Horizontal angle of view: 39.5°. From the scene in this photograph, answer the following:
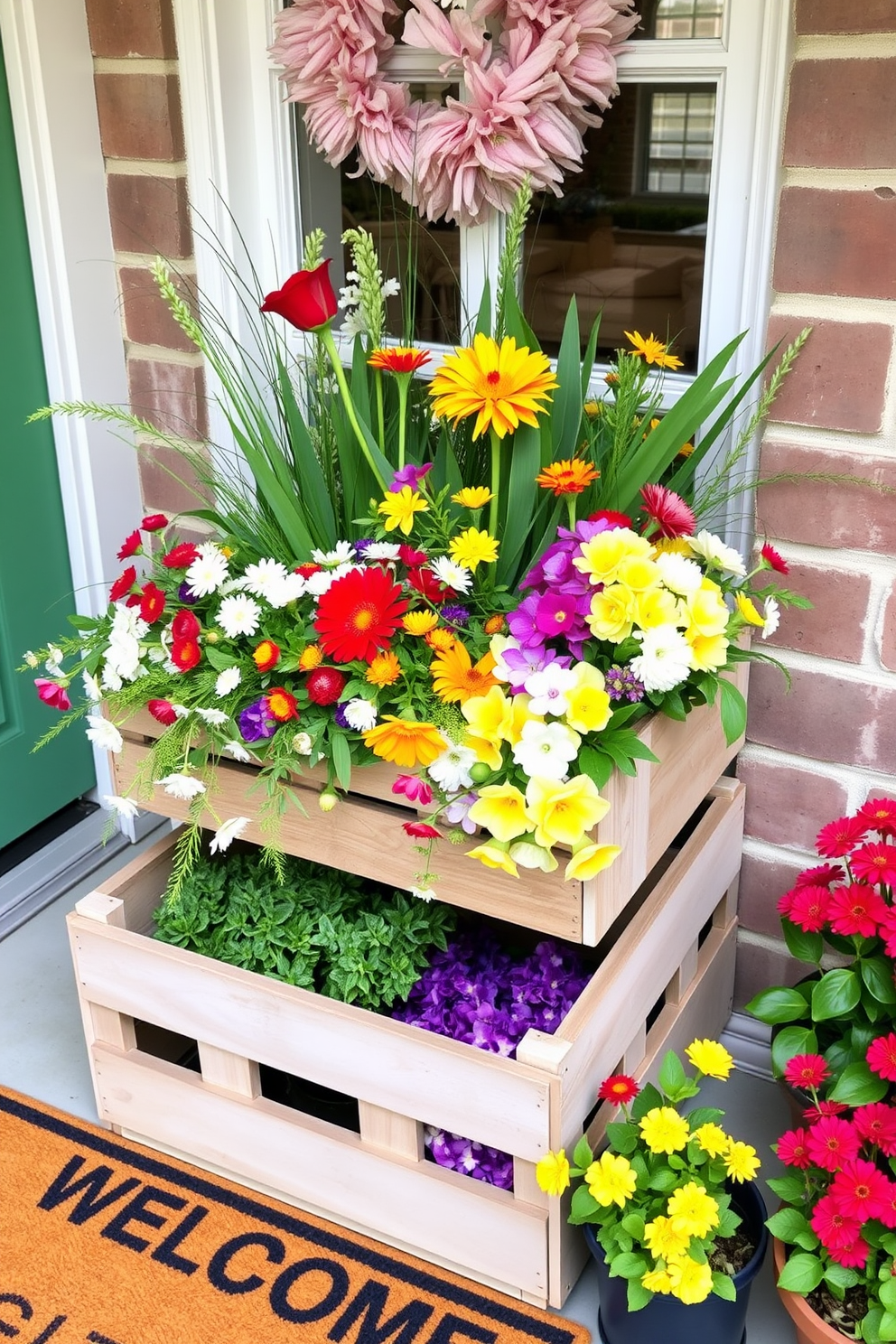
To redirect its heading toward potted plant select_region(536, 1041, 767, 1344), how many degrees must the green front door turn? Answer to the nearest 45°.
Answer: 0° — it already faces it

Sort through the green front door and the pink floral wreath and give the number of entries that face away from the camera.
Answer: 0

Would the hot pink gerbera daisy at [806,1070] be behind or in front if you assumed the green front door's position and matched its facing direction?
in front

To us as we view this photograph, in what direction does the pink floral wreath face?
facing the viewer

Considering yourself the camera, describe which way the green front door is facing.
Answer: facing the viewer and to the right of the viewer

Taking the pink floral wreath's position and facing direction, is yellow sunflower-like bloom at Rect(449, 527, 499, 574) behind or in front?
in front

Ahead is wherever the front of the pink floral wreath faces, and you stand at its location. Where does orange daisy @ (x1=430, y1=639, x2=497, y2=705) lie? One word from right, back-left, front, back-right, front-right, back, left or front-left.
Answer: front

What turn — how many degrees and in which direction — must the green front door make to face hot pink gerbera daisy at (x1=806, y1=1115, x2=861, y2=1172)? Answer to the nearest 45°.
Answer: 0° — it already faces it
